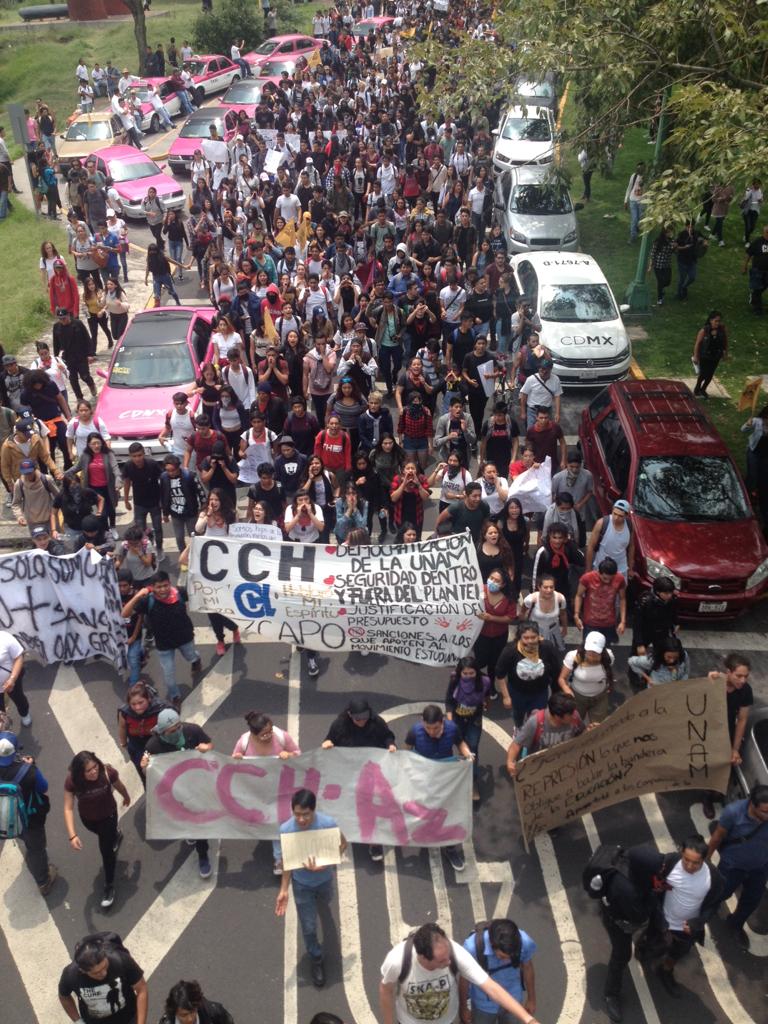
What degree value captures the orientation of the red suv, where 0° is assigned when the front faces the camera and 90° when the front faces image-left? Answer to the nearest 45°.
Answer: approximately 0°

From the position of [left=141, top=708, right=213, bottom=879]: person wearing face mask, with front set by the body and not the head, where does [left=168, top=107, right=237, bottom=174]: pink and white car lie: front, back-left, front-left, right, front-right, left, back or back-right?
back

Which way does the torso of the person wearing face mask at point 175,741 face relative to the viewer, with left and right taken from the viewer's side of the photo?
facing the viewer

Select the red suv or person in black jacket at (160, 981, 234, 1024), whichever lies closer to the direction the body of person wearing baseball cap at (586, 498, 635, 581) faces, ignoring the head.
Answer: the person in black jacket

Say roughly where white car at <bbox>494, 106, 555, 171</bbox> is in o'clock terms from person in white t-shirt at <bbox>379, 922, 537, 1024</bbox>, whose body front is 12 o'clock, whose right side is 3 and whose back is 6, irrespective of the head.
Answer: The white car is roughly at 6 o'clock from the person in white t-shirt.

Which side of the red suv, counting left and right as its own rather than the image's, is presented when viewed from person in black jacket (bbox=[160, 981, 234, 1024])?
front

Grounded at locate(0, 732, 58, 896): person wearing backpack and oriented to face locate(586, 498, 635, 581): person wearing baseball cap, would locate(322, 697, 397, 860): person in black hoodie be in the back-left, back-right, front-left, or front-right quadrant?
front-right

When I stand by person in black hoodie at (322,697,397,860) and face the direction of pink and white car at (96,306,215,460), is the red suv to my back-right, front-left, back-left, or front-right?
front-right

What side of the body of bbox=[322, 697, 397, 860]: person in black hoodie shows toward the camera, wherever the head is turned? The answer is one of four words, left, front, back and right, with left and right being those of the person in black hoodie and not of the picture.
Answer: front

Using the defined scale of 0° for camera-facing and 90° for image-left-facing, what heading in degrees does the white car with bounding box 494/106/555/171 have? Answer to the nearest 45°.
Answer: approximately 0°

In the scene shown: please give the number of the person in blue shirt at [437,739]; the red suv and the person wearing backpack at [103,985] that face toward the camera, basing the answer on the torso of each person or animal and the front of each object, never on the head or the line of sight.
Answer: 3

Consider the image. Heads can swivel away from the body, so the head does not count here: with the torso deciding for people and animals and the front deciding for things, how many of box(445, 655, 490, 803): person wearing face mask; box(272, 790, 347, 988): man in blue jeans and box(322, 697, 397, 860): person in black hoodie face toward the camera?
3

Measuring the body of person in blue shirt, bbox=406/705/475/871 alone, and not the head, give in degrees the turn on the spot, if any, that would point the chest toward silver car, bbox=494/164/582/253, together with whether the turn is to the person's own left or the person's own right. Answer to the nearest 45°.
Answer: approximately 180°

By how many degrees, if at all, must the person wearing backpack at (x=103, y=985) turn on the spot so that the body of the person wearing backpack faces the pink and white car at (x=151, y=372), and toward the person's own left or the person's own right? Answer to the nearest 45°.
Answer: approximately 180°
